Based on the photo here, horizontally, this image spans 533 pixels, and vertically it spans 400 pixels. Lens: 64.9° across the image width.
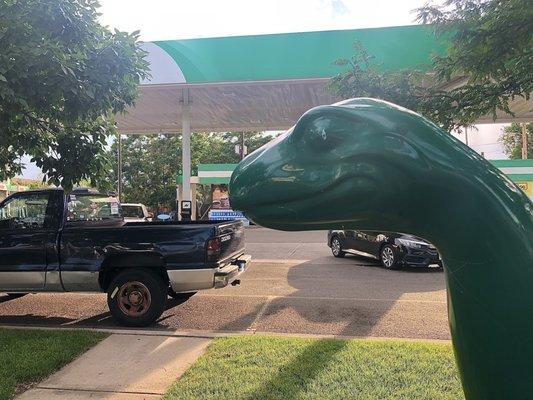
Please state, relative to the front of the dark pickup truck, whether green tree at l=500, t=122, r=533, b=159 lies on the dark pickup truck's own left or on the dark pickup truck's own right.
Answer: on the dark pickup truck's own right

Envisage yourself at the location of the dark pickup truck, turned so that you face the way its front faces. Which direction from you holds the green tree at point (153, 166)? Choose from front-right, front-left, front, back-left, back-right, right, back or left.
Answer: front-right

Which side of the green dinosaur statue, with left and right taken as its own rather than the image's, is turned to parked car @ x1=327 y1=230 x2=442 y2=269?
right

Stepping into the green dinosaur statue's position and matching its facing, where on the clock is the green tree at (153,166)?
The green tree is roughly at 2 o'clock from the green dinosaur statue.

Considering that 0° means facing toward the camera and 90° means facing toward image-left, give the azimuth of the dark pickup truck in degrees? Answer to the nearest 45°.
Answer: approximately 135°

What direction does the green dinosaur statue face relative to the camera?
to the viewer's left

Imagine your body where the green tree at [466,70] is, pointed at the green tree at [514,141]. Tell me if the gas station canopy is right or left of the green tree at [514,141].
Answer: left

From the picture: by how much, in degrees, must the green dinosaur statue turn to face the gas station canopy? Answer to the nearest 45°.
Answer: approximately 90° to its right

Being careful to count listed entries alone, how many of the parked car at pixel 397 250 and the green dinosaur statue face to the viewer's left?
1

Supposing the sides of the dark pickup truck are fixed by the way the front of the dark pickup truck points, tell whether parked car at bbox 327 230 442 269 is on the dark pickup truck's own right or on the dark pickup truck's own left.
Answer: on the dark pickup truck's own right

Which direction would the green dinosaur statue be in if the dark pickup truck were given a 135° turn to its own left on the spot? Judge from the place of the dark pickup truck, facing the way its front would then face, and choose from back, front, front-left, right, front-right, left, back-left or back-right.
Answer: front

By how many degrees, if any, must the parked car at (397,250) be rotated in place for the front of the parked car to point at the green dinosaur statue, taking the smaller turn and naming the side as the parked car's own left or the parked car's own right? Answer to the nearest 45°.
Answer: approximately 45° to the parked car's own right
